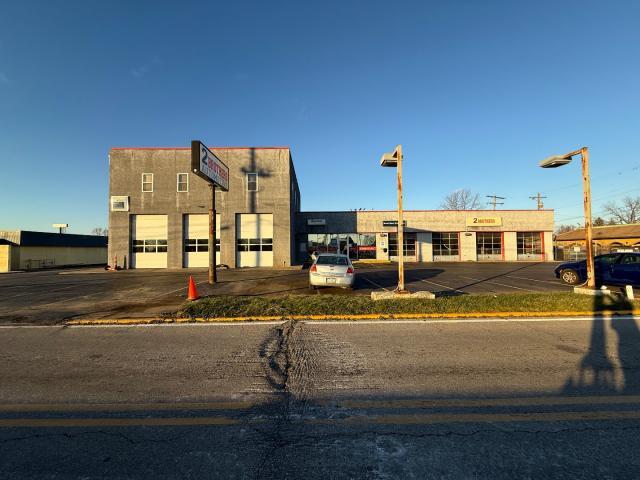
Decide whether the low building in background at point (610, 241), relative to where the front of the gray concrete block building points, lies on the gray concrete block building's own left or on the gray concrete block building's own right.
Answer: on the gray concrete block building's own left

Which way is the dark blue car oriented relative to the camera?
to the viewer's left

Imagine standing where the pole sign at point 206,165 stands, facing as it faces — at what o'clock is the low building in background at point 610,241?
The low building in background is roughly at 10 o'clock from the pole sign.

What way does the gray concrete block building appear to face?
toward the camera

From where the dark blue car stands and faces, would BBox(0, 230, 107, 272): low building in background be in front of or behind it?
in front

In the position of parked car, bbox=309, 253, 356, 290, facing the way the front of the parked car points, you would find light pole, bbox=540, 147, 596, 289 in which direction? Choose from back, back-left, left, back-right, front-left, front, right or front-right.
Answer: right

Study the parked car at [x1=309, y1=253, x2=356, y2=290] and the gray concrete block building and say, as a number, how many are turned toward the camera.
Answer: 1

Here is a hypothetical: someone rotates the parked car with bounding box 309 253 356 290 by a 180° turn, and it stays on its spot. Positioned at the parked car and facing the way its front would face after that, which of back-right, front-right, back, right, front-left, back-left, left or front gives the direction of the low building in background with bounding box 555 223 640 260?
back-left

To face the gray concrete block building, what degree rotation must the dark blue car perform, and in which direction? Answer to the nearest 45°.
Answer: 0° — it already faces it

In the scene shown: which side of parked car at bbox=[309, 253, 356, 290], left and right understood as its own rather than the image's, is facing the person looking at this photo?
back

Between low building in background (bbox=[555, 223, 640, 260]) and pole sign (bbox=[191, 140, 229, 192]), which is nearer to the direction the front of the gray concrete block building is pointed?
the pole sign

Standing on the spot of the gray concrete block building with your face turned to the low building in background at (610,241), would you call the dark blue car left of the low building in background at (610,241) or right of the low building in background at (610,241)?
right

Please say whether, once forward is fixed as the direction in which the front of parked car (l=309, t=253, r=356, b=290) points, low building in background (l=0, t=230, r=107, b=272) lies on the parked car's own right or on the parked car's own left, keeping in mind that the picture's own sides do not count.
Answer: on the parked car's own left

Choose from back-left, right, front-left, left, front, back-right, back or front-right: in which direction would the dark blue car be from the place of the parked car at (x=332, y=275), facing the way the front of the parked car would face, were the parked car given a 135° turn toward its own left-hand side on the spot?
back-left

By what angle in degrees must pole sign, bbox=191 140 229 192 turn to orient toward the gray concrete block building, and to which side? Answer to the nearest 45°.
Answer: approximately 135° to its left

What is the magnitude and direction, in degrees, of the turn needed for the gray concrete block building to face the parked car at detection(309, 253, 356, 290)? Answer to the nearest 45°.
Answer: approximately 45° to its left
